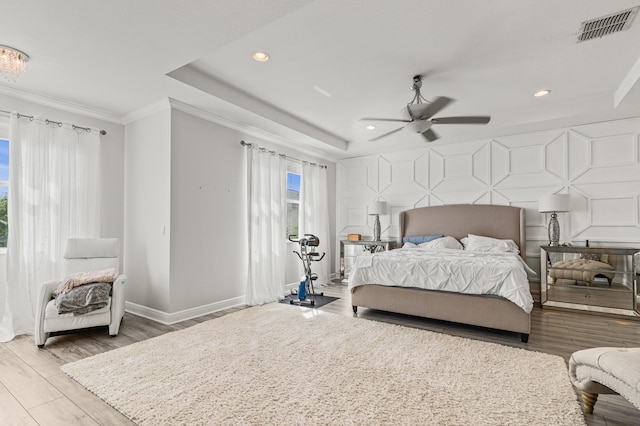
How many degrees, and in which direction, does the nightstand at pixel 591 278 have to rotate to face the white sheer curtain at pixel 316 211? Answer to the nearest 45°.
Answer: approximately 90° to its right

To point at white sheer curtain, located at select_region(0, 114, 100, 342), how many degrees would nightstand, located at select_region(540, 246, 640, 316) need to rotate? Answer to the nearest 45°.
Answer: approximately 45° to its right

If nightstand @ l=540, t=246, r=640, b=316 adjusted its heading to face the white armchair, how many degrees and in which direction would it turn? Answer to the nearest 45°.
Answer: approximately 45° to its right

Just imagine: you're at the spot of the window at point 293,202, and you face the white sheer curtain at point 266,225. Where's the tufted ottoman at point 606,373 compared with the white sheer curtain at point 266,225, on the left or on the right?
left

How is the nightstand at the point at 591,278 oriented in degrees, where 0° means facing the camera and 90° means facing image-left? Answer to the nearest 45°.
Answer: approximately 0°

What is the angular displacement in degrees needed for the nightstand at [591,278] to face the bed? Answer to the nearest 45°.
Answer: approximately 45° to its right

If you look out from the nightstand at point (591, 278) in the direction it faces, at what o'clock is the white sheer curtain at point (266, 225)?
The white sheer curtain is roughly at 2 o'clock from the nightstand.

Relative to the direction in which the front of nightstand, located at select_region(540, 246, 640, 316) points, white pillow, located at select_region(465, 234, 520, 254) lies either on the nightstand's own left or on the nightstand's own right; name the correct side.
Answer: on the nightstand's own right
